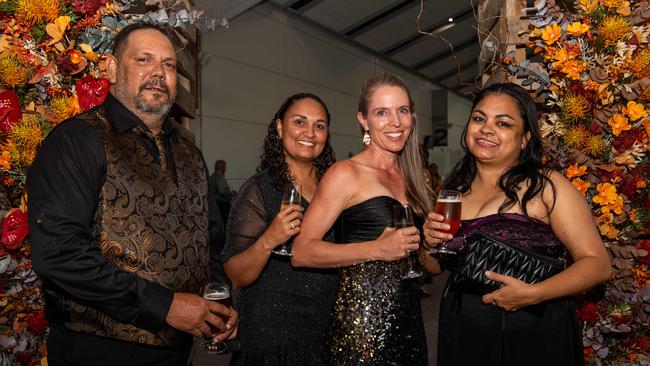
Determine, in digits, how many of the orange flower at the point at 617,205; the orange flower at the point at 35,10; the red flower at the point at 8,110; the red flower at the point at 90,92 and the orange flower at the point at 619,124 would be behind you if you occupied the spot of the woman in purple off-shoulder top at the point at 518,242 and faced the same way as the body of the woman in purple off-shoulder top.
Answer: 2

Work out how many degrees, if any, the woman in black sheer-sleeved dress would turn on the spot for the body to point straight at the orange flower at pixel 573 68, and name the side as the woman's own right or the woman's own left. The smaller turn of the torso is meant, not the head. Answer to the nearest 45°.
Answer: approximately 45° to the woman's own left

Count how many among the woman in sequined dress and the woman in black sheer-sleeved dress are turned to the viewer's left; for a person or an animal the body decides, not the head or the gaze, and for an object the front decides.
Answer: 0

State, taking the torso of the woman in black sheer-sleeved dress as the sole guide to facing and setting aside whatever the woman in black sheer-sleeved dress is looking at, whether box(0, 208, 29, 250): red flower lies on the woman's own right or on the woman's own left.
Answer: on the woman's own right

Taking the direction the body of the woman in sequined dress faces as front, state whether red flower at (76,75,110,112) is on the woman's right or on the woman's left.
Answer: on the woman's right

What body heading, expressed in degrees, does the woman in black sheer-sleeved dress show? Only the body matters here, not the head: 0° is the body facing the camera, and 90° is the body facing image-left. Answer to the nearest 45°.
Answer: approximately 315°

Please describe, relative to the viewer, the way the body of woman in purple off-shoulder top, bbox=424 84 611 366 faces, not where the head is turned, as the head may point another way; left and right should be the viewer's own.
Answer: facing the viewer and to the left of the viewer

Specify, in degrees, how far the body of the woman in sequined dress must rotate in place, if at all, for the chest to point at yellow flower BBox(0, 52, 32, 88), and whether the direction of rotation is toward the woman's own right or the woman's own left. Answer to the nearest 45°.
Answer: approximately 135° to the woman's own right

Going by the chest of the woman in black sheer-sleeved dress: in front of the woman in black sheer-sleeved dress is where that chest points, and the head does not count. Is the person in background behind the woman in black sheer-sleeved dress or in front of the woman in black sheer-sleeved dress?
behind

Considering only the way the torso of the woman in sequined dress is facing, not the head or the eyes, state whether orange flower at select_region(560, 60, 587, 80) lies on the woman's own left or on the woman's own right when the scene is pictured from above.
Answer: on the woman's own left
